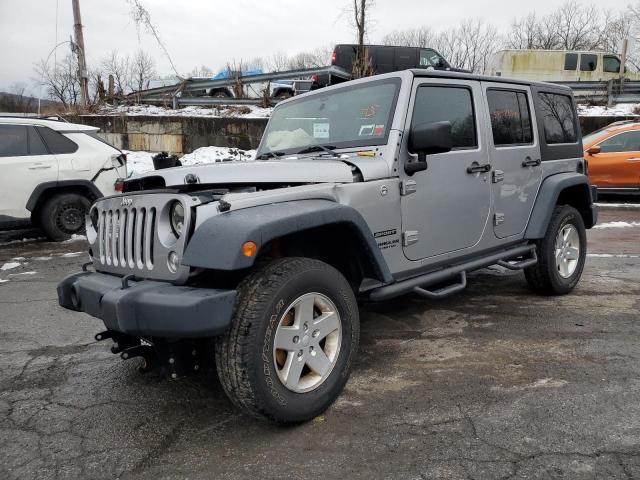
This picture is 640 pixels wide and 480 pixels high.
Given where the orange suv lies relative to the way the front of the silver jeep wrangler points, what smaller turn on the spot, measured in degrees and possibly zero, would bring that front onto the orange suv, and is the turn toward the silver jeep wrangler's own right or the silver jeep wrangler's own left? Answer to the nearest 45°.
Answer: approximately 180°

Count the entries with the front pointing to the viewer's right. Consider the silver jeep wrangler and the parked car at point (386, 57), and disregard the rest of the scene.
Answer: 1

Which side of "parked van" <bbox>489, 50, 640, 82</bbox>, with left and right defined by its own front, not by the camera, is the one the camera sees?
right

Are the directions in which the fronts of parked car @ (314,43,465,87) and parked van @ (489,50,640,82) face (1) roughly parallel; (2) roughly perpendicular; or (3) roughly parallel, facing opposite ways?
roughly parallel

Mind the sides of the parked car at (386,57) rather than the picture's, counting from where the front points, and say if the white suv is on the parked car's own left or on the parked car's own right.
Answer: on the parked car's own right

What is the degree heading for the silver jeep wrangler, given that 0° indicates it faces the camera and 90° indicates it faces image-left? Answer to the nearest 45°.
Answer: approximately 45°

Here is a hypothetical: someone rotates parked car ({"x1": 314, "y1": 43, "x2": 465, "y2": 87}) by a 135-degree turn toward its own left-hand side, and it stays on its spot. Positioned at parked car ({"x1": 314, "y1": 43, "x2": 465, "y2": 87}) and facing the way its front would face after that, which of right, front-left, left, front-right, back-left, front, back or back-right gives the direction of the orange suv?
back

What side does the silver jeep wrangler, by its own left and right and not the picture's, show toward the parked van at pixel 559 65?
back

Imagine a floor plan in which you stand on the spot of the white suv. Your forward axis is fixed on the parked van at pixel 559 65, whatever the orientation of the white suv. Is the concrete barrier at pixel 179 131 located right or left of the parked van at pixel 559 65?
left

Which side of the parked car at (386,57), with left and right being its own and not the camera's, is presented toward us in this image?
right

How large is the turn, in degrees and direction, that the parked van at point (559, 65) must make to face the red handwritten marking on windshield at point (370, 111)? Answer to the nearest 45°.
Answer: approximately 90° to its right
